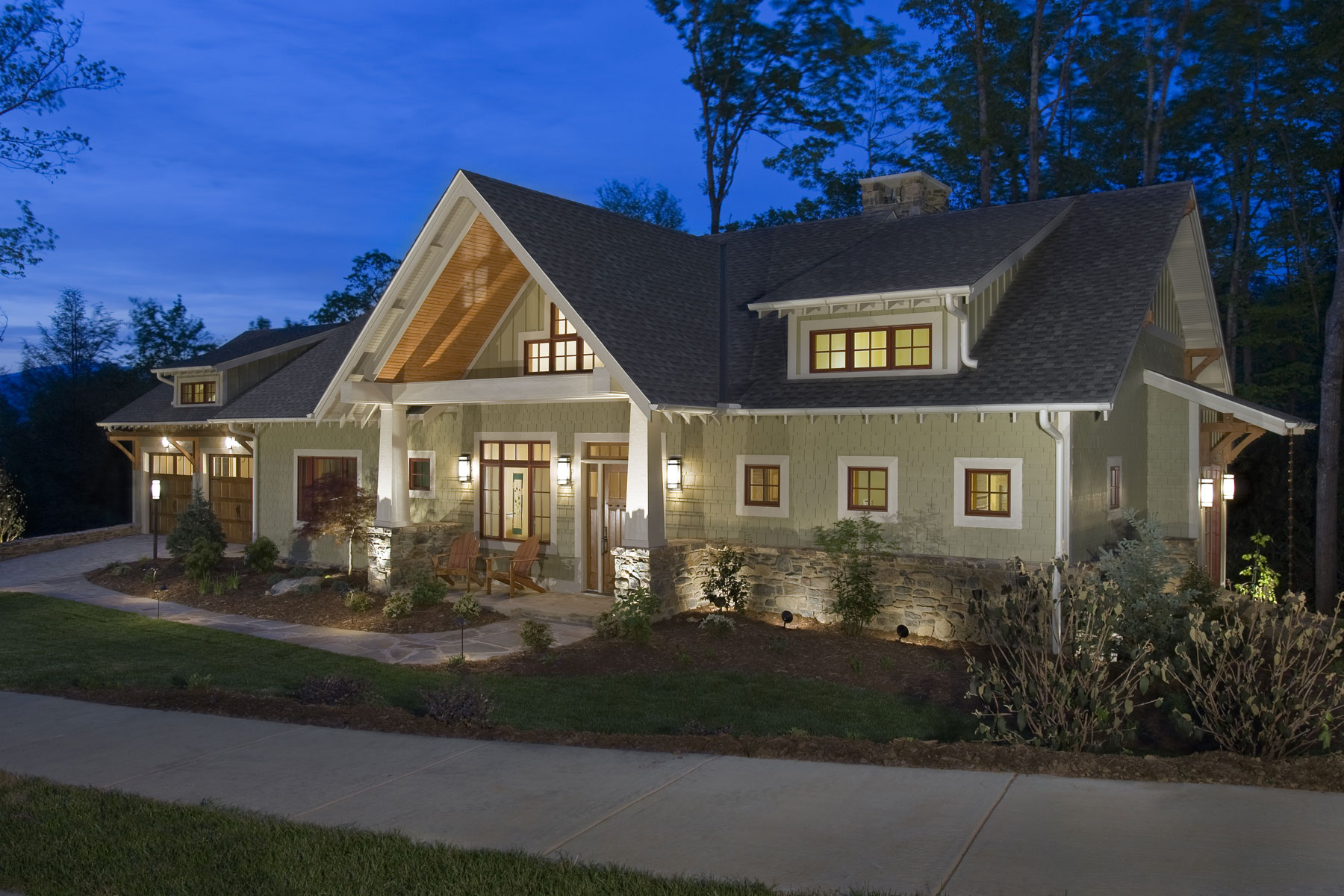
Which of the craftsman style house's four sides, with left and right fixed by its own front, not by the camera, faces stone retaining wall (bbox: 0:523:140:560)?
right

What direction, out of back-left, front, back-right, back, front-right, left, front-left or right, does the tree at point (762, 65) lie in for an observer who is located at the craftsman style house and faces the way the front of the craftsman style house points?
back-right

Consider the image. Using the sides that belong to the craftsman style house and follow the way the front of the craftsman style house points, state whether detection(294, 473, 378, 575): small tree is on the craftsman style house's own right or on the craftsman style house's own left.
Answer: on the craftsman style house's own right

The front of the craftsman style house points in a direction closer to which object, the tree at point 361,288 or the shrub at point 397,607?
the shrub

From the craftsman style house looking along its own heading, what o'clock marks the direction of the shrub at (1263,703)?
The shrub is roughly at 10 o'clock from the craftsman style house.

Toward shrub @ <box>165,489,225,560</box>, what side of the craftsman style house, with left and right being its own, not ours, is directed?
right

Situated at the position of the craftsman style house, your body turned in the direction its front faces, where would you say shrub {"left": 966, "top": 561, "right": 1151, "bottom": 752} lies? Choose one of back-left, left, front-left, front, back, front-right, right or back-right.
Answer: front-left

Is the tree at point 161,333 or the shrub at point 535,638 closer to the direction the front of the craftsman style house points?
the shrub

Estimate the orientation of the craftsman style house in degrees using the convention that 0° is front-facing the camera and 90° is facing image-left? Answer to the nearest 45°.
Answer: approximately 45°

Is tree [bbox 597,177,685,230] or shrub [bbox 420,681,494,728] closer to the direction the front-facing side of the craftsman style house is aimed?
the shrub

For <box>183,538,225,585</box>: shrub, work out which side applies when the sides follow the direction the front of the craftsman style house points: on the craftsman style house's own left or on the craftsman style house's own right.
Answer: on the craftsman style house's own right
